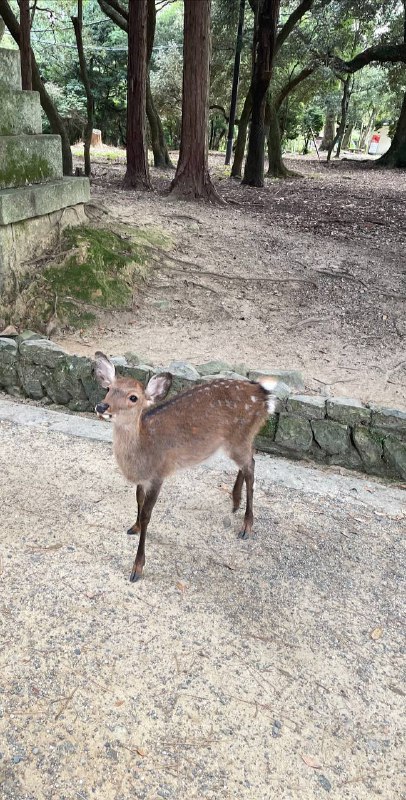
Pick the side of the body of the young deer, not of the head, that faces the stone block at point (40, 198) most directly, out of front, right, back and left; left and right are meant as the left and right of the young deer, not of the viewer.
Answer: right

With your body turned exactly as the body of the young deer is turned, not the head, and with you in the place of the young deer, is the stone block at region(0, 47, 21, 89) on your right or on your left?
on your right

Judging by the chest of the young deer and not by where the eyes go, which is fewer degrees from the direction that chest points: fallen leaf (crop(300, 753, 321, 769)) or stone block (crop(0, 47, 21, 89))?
the fallen leaf

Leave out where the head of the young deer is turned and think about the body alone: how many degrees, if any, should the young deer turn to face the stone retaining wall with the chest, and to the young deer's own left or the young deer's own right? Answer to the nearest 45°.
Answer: approximately 180°

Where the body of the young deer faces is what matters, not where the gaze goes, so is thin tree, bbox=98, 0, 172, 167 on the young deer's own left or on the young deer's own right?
on the young deer's own right

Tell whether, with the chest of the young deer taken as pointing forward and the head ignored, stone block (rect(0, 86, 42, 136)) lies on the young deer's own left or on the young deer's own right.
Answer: on the young deer's own right

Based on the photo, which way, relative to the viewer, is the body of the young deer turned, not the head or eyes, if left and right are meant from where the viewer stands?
facing the viewer and to the left of the viewer

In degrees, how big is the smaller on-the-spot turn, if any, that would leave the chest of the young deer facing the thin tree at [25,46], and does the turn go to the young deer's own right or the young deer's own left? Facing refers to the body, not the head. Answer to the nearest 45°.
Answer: approximately 135° to the young deer's own right
